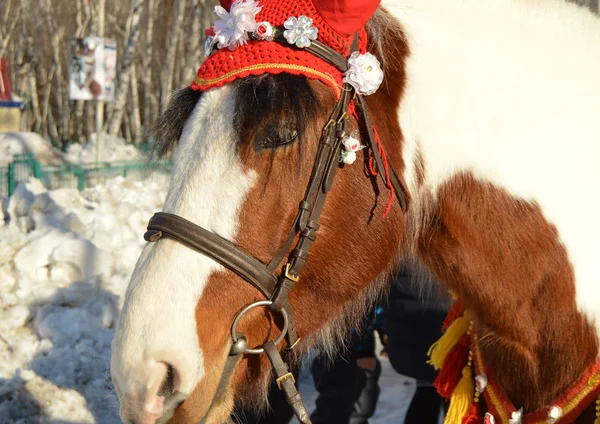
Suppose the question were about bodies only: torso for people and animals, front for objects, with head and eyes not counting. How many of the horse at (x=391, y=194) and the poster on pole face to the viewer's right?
0

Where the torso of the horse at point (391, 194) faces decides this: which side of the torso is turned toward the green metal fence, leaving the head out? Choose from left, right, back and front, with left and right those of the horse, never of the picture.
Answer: right

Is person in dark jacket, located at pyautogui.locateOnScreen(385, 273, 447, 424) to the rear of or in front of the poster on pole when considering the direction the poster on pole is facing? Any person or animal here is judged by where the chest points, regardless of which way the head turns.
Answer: in front

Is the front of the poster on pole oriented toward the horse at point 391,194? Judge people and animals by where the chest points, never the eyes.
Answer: yes

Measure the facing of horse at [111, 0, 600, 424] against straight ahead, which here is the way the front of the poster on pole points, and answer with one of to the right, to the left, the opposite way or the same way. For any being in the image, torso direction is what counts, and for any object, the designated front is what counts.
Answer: to the right

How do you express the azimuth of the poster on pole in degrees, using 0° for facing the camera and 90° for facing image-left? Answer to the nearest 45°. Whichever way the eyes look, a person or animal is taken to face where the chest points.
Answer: approximately 0°

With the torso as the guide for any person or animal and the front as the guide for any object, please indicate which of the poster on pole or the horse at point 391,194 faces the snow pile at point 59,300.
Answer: the poster on pole

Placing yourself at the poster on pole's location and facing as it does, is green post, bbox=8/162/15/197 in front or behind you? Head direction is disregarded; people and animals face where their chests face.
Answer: in front

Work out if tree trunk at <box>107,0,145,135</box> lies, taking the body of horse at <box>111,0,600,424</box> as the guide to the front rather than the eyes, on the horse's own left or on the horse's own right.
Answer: on the horse's own right
